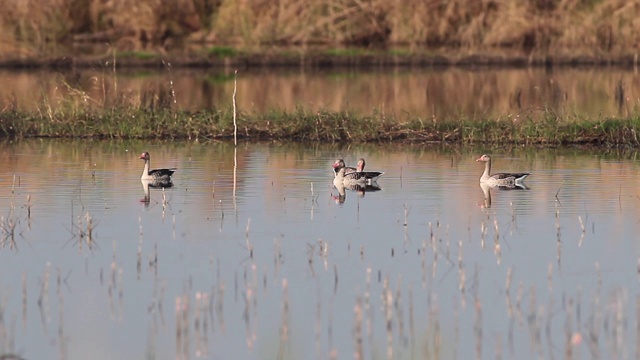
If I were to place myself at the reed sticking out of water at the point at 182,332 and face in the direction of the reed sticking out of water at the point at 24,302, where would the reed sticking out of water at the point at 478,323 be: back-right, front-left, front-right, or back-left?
back-right

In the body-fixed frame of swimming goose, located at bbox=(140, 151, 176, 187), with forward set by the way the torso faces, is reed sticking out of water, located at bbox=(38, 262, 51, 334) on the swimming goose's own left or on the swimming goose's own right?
on the swimming goose's own left

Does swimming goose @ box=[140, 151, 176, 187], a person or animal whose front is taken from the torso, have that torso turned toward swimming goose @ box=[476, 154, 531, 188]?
no

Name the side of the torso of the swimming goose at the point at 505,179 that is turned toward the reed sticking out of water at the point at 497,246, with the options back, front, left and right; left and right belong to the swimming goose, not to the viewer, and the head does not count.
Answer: left

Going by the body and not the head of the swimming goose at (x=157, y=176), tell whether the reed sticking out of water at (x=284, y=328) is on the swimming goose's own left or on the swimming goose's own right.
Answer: on the swimming goose's own left

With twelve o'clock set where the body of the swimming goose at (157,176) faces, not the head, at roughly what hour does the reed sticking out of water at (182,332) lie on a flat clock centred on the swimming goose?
The reed sticking out of water is roughly at 9 o'clock from the swimming goose.

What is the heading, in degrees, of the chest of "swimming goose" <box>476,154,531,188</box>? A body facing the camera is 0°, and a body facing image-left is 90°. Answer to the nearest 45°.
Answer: approximately 90°

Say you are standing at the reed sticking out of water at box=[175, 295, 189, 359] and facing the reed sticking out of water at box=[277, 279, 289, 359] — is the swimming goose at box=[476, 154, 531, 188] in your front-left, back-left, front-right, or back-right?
front-left

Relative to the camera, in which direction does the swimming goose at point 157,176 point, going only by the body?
to the viewer's left

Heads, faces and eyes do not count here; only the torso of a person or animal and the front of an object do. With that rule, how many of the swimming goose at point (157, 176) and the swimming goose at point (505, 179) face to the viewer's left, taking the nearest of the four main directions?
2

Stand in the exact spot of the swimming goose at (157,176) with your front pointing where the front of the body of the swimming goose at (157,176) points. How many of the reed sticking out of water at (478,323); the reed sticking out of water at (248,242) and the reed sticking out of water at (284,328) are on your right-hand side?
0
